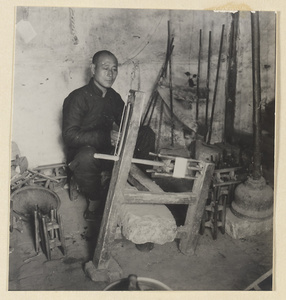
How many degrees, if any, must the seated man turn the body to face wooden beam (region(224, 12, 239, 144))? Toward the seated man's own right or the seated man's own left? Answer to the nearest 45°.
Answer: approximately 45° to the seated man's own left

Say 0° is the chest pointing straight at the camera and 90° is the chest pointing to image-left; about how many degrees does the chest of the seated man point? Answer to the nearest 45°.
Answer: approximately 315°

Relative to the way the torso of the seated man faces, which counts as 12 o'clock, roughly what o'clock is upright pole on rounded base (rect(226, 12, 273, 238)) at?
The upright pole on rounded base is roughly at 11 o'clock from the seated man.

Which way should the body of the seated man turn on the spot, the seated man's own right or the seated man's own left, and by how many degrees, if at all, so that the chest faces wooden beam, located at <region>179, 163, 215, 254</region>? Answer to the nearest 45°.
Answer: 0° — they already face it

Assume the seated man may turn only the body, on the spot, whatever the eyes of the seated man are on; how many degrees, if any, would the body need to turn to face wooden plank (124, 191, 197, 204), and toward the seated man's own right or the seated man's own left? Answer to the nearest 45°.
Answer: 0° — they already face it

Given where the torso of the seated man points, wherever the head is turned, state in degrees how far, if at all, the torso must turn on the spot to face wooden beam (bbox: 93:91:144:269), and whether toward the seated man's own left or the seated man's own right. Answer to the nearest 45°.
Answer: approximately 45° to the seated man's own right
